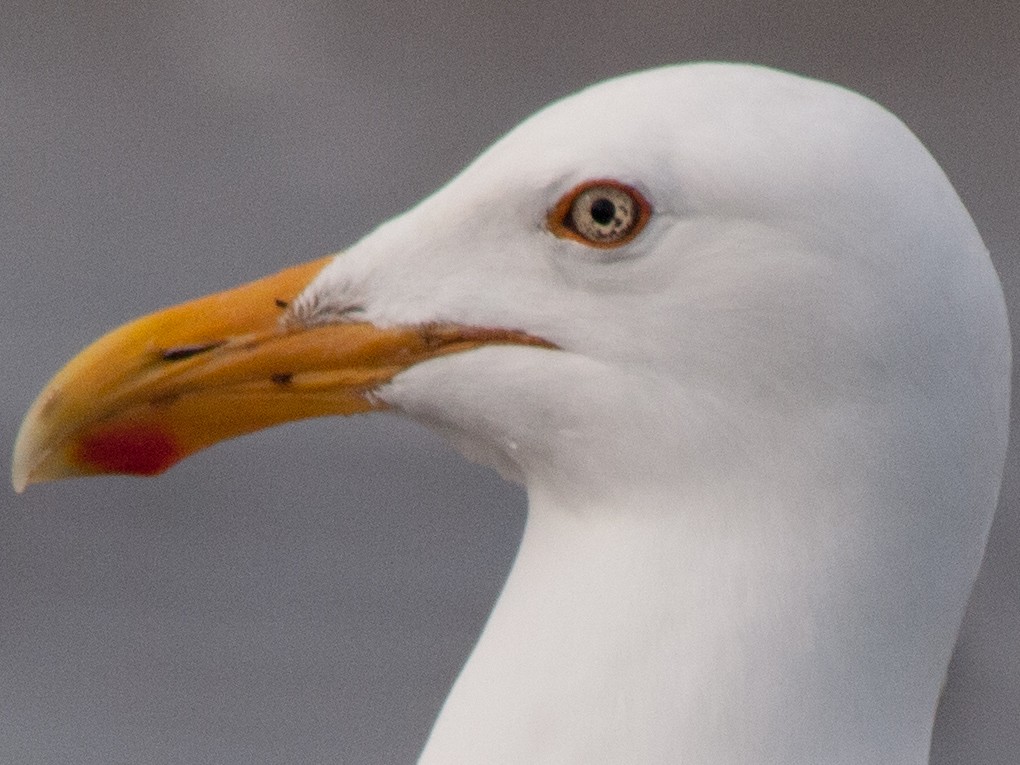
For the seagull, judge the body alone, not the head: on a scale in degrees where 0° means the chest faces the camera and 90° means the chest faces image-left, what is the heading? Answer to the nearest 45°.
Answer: approximately 90°
